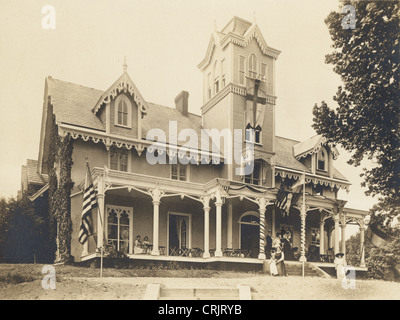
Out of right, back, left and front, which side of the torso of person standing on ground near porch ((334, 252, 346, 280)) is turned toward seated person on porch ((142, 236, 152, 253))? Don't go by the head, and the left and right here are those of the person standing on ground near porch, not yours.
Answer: right

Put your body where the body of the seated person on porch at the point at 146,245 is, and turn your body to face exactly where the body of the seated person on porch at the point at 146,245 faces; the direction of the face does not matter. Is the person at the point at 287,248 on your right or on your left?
on your left

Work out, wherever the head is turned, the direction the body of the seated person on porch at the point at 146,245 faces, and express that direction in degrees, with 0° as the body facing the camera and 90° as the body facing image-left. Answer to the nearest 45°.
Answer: approximately 0°

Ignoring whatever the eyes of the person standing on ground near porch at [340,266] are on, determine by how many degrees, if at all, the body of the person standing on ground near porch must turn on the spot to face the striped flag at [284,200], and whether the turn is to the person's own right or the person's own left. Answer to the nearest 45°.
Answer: approximately 135° to the person's own right

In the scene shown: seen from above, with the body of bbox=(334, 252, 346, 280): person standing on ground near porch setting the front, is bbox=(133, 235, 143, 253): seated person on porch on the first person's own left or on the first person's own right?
on the first person's own right

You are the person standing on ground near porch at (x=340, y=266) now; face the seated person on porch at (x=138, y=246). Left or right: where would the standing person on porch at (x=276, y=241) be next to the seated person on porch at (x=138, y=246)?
right

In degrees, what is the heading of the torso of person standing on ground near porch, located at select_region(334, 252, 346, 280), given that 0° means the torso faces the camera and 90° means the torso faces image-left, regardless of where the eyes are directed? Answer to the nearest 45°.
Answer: approximately 0°

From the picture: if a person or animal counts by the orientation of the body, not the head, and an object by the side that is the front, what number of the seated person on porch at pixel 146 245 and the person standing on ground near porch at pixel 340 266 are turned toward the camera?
2

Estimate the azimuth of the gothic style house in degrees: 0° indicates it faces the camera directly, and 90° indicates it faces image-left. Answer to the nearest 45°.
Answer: approximately 315°
